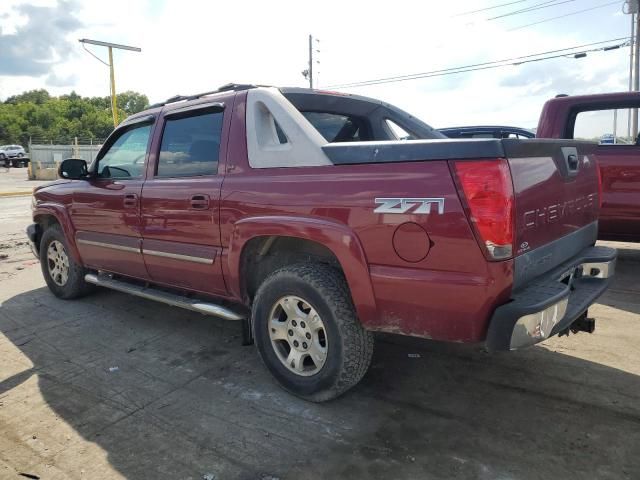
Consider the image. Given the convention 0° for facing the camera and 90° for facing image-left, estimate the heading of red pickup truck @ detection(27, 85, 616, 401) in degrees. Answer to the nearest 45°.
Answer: approximately 135°
